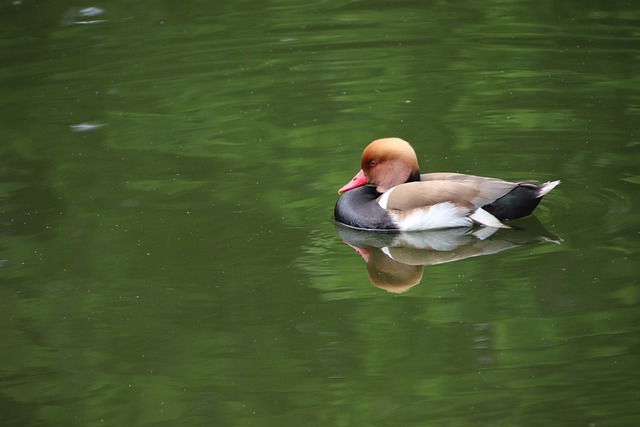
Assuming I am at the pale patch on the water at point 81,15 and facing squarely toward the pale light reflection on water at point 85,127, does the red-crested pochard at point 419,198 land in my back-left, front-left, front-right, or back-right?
front-left

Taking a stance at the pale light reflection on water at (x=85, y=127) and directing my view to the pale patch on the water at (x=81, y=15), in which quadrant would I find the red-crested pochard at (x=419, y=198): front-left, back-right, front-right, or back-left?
back-right

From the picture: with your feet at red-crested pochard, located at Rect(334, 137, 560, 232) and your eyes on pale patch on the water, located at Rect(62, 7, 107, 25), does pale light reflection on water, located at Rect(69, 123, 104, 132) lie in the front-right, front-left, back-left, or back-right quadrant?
front-left

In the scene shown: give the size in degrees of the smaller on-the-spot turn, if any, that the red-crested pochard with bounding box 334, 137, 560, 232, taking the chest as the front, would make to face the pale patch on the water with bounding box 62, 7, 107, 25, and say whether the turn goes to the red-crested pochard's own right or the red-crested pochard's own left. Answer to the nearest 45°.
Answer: approximately 45° to the red-crested pochard's own right

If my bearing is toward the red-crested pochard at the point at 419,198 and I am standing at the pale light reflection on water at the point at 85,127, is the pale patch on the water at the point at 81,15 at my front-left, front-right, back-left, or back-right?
back-left

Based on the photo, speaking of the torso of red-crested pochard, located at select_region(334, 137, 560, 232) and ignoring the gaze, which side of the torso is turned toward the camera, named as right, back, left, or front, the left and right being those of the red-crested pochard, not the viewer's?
left

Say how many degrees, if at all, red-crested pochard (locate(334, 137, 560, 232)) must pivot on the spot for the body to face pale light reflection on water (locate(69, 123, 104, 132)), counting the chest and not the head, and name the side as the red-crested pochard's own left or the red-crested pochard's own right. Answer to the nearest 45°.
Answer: approximately 45° to the red-crested pochard's own right
